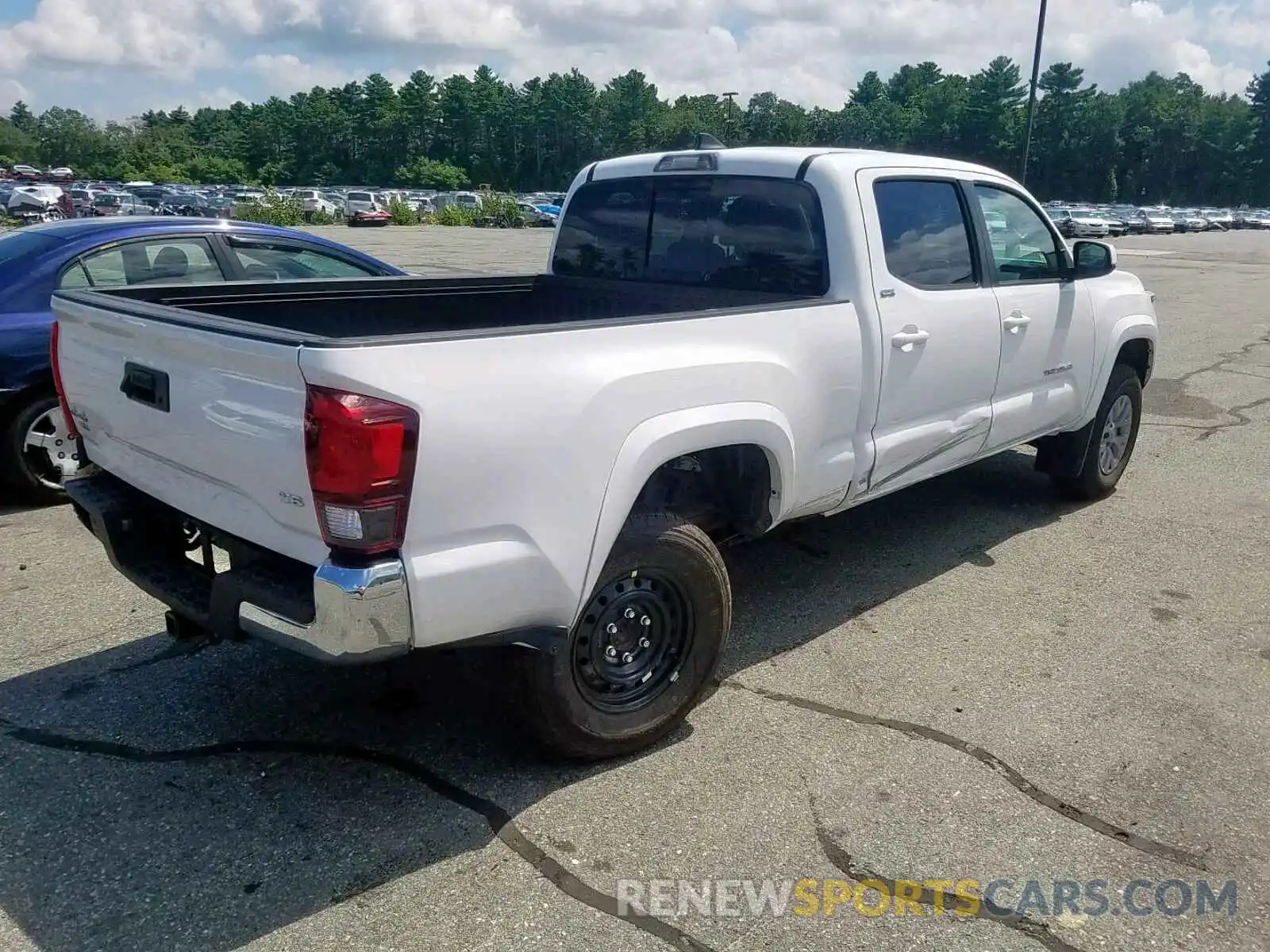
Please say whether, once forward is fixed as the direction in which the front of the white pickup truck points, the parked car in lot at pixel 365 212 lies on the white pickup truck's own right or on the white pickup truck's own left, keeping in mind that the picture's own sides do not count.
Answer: on the white pickup truck's own left

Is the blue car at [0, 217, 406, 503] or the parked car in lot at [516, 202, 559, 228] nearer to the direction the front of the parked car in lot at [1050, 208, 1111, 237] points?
the blue car

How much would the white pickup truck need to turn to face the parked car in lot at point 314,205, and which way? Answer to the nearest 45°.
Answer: approximately 45° to its left

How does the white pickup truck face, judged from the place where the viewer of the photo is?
facing away from the viewer and to the right of the viewer

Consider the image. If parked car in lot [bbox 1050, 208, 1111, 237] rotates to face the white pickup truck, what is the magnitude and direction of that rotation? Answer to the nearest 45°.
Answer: approximately 45° to its right

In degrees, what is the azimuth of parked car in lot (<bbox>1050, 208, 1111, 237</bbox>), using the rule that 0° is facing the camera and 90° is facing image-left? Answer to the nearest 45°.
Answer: approximately 315°

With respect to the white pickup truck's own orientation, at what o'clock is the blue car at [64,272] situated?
The blue car is roughly at 9 o'clock from the white pickup truck.

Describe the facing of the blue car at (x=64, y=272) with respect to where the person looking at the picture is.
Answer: facing to the right of the viewer

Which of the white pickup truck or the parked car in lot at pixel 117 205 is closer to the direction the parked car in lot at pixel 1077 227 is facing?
the white pickup truck
